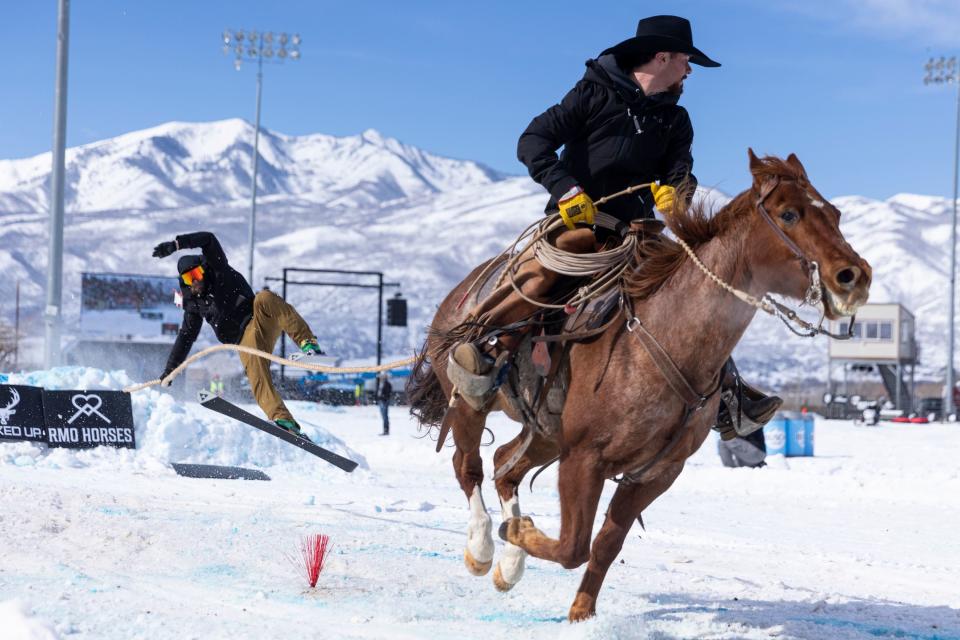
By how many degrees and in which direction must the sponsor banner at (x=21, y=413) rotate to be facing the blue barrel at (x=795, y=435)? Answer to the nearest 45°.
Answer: approximately 90° to its left

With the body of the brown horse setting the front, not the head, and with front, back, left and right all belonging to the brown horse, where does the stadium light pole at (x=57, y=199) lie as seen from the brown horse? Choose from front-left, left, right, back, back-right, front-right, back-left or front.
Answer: back

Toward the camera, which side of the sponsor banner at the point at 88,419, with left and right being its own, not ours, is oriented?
front

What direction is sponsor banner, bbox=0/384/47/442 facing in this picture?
toward the camera

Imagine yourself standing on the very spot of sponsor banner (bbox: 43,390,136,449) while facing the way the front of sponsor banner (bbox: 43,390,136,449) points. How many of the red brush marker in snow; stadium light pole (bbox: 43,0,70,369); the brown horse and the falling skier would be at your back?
1

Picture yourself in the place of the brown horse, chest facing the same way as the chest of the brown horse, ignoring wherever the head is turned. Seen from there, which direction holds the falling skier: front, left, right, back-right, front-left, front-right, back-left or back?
back

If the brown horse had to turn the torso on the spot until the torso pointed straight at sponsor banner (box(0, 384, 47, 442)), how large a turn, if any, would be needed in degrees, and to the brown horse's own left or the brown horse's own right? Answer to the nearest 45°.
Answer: approximately 180°

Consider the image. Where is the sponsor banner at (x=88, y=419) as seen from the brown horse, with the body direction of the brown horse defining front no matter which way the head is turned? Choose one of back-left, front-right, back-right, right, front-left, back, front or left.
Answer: back

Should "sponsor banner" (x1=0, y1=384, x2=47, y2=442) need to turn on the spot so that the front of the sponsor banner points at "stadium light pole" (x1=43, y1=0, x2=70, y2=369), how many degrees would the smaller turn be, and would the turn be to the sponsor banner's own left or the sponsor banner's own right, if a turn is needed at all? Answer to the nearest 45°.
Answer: approximately 180°

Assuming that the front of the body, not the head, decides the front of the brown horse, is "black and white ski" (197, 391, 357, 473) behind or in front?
behind

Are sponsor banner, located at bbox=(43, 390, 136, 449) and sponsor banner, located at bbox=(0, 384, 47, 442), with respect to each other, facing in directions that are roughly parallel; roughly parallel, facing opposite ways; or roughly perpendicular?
roughly parallel

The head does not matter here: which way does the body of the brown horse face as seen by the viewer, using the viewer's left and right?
facing the viewer and to the right of the viewer

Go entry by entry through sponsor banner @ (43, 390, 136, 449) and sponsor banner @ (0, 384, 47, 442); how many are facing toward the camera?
2
